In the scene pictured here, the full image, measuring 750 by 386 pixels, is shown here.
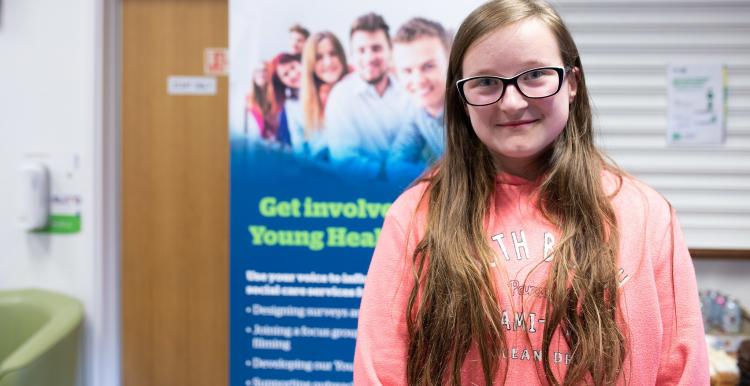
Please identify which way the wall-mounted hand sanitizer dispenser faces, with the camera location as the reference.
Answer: facing the viewer

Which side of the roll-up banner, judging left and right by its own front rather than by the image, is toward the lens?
front

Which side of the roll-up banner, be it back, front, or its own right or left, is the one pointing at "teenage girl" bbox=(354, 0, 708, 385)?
front

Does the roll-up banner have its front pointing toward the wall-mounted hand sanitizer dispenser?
no

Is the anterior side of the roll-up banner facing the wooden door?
no

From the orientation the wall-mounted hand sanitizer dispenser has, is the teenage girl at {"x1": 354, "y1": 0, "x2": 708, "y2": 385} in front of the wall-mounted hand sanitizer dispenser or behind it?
in front

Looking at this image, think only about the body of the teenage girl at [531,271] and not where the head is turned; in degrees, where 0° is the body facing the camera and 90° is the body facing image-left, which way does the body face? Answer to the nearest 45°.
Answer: approximately 0°

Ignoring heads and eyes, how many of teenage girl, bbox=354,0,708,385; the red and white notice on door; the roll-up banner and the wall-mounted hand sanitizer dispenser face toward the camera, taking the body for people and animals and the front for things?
4

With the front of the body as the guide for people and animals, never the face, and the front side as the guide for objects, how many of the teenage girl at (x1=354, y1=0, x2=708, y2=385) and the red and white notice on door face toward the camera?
2

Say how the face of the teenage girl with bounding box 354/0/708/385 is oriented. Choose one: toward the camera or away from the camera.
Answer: toward the camera
